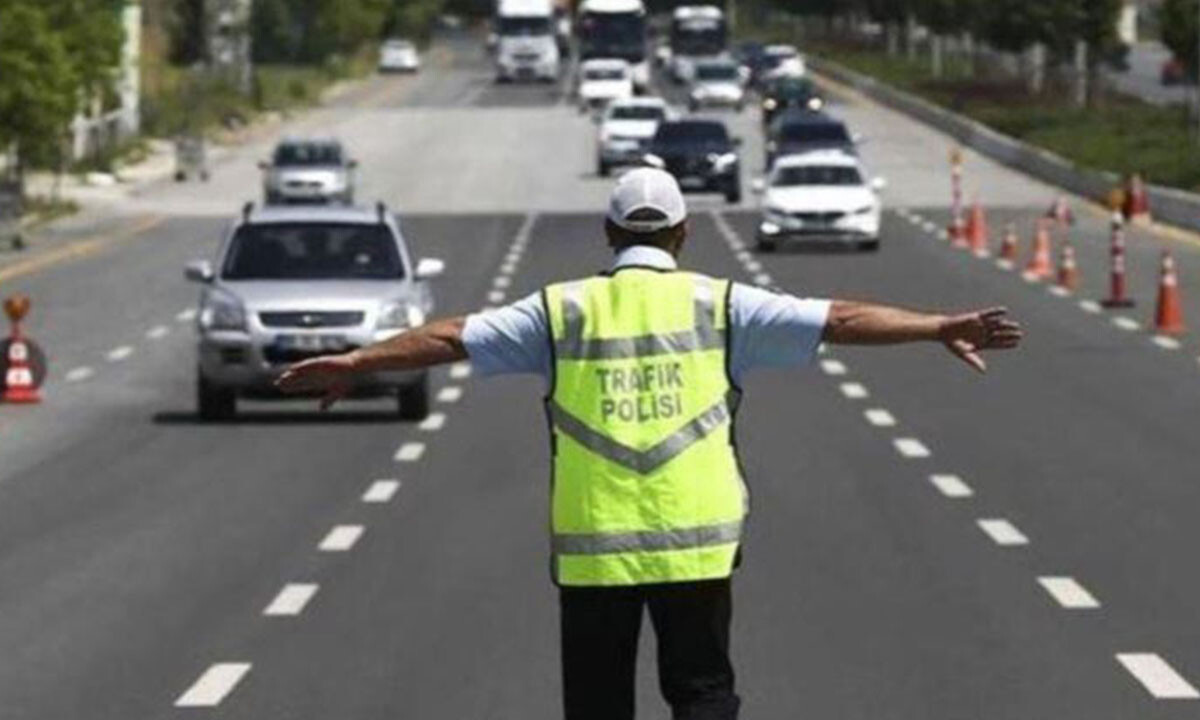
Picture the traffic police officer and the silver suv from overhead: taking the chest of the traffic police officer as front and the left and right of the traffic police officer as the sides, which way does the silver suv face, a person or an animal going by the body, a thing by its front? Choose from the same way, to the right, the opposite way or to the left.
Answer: the opposite way

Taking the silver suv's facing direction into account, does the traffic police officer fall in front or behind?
in front

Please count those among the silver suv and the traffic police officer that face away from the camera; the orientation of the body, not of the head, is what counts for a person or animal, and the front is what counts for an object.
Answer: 1

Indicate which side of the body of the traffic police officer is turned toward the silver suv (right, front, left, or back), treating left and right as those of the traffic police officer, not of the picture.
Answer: front

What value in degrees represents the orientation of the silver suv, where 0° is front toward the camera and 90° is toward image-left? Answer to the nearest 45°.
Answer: approximately 0°

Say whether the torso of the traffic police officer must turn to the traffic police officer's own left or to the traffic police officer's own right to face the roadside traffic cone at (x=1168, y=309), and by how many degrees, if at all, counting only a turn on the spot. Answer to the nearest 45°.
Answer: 0° — they already face it

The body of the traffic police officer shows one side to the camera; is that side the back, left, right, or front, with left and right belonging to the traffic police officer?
back

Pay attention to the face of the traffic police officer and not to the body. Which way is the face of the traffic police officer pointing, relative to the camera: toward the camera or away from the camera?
away from the camera
